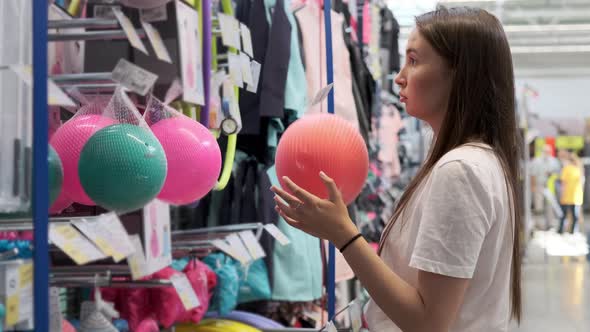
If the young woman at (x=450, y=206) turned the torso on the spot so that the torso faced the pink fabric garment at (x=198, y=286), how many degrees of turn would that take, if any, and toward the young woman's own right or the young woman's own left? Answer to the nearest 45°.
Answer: approximately 45° to the young woman's own right

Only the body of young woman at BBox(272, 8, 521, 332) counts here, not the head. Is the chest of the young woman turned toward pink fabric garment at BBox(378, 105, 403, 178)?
no

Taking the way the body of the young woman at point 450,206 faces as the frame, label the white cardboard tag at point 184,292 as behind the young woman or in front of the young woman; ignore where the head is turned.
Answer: in front

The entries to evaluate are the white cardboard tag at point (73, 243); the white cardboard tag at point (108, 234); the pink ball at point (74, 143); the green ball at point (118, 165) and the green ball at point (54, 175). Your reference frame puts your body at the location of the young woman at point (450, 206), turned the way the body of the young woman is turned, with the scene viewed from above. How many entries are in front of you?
5

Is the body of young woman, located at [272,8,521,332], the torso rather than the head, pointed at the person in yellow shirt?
no

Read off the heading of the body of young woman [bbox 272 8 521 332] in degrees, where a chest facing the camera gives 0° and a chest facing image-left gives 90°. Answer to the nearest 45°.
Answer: approximately 90°

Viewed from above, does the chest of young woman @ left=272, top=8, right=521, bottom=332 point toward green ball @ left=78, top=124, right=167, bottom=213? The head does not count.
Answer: yes

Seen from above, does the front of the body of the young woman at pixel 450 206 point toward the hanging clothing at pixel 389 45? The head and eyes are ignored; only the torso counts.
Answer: no

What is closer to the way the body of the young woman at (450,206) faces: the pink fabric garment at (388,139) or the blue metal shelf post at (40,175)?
the blue metal shelf post

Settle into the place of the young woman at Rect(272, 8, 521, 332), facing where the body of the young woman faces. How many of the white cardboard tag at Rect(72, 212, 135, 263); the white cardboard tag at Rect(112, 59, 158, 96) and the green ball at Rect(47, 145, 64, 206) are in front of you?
3

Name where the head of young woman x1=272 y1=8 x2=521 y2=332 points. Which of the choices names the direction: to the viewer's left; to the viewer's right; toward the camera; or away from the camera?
to the viewer's left

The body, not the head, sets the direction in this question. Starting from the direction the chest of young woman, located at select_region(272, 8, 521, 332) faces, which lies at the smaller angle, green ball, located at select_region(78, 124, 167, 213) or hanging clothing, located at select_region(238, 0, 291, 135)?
the green ball

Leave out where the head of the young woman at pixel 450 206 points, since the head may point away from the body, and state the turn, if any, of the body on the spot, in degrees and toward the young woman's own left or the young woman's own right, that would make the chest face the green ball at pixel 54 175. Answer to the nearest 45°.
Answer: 0° — they already face it

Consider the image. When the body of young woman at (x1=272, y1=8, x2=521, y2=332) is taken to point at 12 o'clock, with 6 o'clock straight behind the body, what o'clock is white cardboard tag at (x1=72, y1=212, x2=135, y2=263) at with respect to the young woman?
The white cardboard tag is roughly at 12 o'clock from the young woman.

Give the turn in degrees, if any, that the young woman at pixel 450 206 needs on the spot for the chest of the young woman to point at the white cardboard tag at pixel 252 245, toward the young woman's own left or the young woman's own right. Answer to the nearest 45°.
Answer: approximately 45° to the young woman's own right
